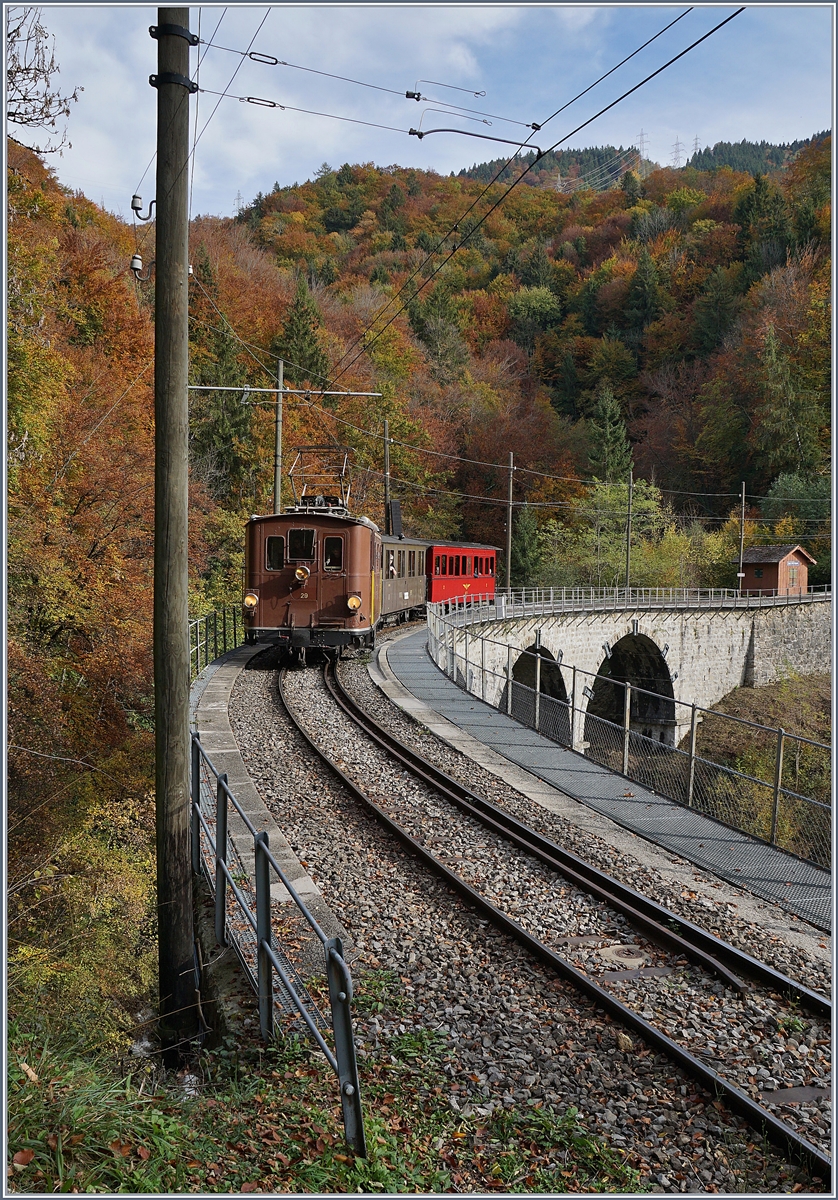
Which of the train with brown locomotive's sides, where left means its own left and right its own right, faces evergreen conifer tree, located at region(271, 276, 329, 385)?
back

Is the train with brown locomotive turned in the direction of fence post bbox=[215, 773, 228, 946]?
yes

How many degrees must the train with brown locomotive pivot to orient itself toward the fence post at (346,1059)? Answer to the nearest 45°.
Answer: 0° — it already faces it

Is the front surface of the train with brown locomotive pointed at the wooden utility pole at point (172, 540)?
yes

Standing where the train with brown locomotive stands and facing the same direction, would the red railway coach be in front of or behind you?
behind

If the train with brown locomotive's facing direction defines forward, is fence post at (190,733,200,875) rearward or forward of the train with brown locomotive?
forward

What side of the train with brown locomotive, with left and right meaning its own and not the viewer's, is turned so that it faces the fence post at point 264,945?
front

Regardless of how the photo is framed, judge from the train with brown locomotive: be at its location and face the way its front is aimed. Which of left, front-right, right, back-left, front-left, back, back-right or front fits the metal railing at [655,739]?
left

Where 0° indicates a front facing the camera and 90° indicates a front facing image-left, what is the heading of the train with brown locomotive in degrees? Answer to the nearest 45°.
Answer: approximately 0°

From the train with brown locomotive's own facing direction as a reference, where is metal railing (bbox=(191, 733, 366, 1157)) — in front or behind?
in front
